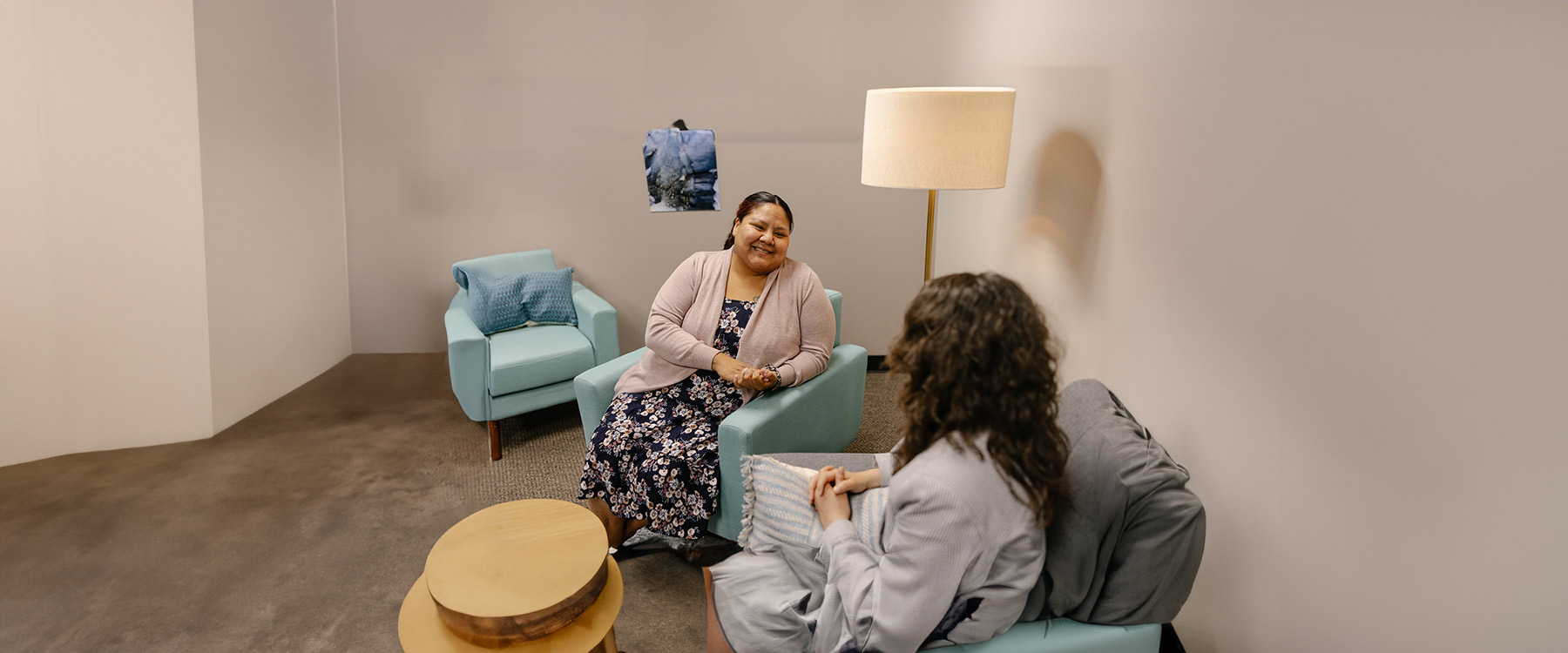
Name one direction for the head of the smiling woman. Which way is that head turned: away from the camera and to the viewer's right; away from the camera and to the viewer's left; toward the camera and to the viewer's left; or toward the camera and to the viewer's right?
toward the camera and to the viewer's right

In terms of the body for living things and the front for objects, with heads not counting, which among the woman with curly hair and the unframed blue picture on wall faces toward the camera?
the unframed blue picture on wall

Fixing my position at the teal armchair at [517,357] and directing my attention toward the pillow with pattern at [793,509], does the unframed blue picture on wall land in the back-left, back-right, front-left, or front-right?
back-left

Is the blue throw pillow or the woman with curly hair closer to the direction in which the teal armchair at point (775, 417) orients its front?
the woman with curly hair

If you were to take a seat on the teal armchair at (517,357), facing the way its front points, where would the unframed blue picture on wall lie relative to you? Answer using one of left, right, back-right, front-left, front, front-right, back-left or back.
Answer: left

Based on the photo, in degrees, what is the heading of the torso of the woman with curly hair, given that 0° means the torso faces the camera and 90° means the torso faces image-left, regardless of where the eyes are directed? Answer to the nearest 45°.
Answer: approximately 90°

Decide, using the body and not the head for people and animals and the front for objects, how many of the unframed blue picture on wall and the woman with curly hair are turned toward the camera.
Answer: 1

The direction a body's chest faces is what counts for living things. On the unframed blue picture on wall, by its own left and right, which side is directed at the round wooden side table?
front

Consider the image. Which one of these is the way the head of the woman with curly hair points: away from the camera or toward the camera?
away from the camera

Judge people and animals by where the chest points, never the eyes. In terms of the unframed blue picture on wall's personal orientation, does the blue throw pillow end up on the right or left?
on its right

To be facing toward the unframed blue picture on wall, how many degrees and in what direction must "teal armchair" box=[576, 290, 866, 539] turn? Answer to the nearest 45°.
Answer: approximately 135° to its right

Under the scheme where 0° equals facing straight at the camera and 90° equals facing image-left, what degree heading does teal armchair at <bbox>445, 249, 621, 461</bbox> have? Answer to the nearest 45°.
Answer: approximately 315°

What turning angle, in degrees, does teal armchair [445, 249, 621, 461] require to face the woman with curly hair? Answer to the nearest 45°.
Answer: approximately 45° to its right

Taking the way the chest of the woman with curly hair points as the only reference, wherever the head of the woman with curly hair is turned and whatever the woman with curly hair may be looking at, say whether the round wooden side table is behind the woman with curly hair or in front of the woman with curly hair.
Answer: in front

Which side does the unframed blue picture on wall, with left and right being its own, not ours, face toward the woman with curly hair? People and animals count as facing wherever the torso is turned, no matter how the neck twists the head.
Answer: front

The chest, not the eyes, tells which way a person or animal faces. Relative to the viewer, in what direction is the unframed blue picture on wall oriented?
toward the camera

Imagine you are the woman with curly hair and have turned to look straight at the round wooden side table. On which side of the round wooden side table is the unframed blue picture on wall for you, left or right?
right
